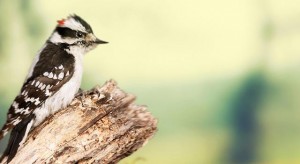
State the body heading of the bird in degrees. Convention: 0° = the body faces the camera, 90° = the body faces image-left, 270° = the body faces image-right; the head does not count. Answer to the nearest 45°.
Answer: approximately 270°
